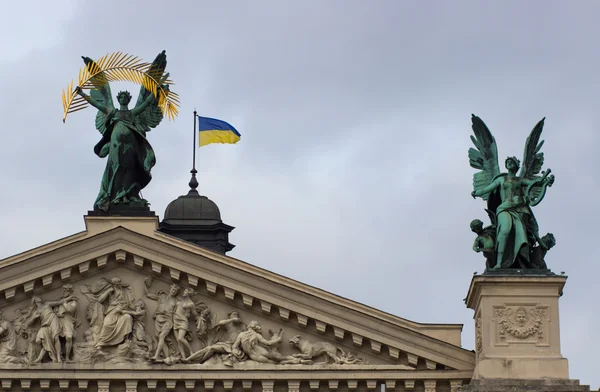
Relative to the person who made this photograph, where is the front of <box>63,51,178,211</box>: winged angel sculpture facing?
facing the viewer

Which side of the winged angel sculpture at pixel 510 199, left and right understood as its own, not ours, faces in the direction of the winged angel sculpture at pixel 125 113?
right

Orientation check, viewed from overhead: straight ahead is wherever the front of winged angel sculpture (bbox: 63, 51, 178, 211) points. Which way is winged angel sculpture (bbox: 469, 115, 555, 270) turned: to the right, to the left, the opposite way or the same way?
the same way

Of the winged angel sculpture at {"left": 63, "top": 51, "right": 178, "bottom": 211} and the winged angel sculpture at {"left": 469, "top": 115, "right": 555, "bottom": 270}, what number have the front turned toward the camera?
2

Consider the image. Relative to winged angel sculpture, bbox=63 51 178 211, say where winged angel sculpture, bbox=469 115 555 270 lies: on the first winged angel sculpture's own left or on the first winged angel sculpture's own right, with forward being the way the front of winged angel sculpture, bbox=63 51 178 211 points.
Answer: on the first winged angel sculpture's own left
